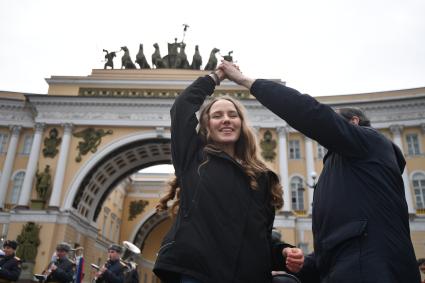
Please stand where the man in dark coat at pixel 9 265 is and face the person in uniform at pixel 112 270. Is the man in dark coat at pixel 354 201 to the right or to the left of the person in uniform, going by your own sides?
right

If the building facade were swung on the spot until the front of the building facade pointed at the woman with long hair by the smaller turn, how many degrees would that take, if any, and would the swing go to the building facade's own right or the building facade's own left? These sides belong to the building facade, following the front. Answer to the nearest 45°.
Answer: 0° — it already faces them

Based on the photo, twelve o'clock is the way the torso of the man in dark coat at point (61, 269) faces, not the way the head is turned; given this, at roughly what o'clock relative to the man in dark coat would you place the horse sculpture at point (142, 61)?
The horse sculpture is roughly at 5 o'clock from the man in dark coat.

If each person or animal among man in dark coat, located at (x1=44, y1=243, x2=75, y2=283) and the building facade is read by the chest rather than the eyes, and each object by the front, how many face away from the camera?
0

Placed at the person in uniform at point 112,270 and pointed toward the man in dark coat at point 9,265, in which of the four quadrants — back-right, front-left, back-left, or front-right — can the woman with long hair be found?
back-left

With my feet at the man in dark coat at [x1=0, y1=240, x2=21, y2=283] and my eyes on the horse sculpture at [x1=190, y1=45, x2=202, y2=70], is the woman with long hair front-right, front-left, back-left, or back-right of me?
back-right

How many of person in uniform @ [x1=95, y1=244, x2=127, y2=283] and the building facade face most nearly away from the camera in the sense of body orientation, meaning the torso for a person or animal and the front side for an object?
0

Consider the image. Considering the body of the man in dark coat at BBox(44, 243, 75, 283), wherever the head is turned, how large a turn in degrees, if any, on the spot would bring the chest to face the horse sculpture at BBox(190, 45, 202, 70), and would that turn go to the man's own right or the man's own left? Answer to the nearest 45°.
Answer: approximately 180°

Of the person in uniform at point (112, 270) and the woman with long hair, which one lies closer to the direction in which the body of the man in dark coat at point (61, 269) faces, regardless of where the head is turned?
the woman with long hair

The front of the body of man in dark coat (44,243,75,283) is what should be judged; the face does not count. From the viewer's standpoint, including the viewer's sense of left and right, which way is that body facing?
facing the viewer and to the left of the viewer

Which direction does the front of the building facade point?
toward the camera

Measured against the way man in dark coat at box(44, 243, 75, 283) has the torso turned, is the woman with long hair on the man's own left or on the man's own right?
on the man's own left
